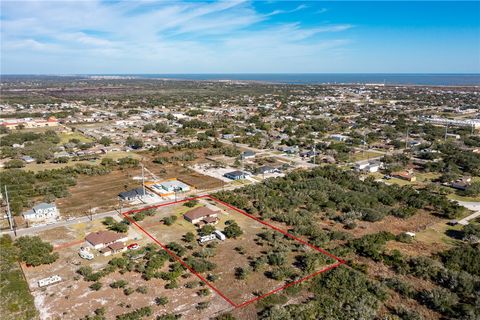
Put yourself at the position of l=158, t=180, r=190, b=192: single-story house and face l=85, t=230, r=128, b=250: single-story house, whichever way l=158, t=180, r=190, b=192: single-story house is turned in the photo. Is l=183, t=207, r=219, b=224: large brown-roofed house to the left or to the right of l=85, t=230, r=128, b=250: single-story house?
left

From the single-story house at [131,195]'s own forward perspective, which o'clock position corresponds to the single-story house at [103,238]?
the single-story house at [103,238] is roughly at 2 o'clock from the single-story house at [131,195].

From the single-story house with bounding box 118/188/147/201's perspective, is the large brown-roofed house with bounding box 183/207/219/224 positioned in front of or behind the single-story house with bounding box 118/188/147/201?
in front

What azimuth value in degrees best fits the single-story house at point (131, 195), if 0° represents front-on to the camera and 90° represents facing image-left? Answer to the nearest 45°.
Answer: approximately 315°

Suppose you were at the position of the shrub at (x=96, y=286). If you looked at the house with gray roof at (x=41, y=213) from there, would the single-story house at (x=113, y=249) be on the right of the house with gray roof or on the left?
right

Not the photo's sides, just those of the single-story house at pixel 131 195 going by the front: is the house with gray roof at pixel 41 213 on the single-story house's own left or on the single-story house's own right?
on the single-story house's own right

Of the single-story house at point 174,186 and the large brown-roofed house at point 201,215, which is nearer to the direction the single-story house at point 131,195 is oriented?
the large brown-roofed house

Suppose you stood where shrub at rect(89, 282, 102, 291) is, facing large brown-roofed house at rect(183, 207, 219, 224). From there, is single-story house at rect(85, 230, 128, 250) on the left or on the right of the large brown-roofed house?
left

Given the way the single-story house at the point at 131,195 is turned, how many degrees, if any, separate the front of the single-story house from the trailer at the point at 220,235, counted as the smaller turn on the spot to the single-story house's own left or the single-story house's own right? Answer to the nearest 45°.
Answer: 0° — it already faces it

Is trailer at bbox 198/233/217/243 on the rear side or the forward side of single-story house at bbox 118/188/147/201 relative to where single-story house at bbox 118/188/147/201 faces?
on the forward side

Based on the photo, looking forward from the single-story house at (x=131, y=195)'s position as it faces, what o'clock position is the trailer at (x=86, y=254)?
The trailer is roughly at 2 o'clock from the single-story house.

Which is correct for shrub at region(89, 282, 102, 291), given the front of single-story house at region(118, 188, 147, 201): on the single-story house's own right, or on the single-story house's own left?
on the single-story house's own right
